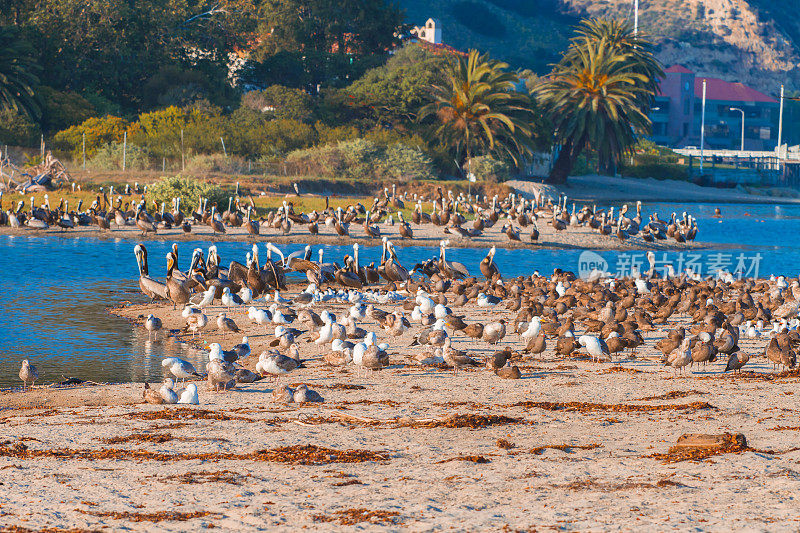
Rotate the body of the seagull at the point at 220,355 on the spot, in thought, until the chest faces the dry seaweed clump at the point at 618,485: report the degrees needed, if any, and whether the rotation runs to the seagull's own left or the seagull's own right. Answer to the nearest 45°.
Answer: approximately 135° to the seagull's own left

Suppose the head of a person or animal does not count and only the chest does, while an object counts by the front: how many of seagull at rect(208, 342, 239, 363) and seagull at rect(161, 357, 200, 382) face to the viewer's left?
2

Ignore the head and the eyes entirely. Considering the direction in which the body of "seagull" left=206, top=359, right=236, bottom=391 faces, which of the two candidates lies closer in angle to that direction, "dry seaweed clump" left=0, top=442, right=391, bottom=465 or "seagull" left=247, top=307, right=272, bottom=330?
the dry seaweed clump

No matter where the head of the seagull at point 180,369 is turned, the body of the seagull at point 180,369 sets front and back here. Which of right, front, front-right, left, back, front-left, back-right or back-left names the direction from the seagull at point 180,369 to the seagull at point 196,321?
right

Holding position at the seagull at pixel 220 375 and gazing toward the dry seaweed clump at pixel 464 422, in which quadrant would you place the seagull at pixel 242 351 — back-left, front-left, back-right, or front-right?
back-left

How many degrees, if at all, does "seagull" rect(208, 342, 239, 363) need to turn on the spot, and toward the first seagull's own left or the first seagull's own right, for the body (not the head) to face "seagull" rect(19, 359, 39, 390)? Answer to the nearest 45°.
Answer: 0° — it already faces it

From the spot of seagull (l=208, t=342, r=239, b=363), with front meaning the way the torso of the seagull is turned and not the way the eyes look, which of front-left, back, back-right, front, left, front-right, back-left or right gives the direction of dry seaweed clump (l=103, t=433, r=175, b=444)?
left

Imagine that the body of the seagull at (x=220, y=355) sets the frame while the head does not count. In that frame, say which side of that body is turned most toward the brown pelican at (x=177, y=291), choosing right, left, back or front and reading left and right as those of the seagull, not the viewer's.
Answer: right

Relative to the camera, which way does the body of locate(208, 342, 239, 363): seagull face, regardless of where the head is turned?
to the viewer's left

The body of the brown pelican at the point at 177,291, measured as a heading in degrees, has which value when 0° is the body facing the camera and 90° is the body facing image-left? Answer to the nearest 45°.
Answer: approximately 45°

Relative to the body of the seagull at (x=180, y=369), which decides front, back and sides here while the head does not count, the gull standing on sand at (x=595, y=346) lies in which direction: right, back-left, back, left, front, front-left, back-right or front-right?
back
